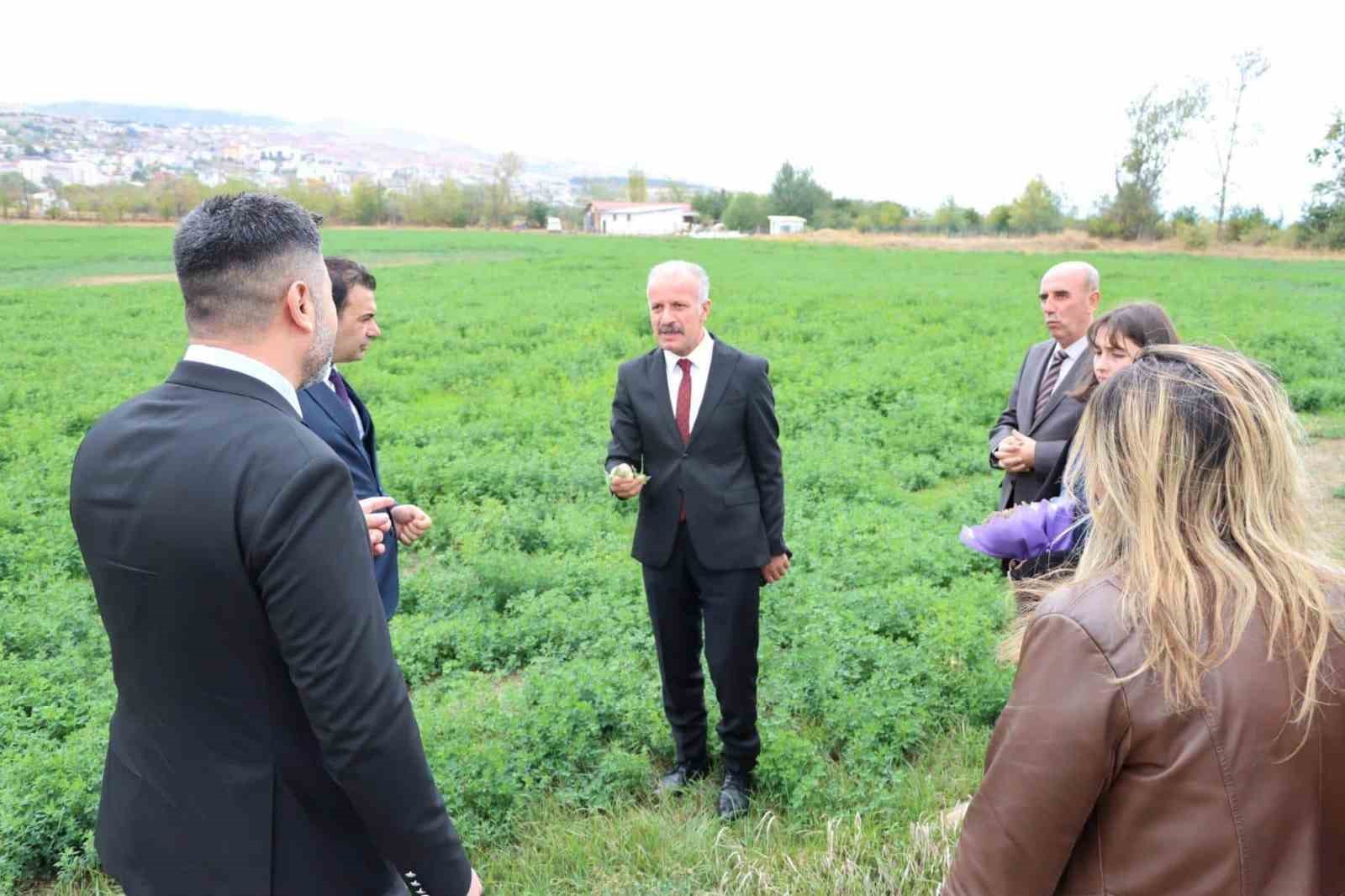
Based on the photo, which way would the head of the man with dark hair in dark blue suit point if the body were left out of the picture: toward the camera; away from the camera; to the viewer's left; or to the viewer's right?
to the viewer's right

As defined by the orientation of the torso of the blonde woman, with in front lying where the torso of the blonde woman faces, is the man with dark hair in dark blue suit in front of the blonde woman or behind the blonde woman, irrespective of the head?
in front

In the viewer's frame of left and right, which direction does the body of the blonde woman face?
facing away from the viewer and to the left of the viewer

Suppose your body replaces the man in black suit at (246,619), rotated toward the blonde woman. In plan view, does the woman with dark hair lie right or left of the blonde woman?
left

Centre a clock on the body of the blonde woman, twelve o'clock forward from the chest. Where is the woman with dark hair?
The woman with dark hair is roughly at 1 o'clock from the blonde woman.

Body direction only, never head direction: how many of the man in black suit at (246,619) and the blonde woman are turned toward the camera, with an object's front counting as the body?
0

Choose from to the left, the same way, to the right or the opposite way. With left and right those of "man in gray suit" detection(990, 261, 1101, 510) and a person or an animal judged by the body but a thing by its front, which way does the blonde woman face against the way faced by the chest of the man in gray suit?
to the right

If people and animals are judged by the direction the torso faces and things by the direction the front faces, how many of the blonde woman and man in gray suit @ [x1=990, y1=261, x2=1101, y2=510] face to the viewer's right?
0

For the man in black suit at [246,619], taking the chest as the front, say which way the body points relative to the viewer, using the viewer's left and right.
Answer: facing away from the viewer and to the right of the viewer

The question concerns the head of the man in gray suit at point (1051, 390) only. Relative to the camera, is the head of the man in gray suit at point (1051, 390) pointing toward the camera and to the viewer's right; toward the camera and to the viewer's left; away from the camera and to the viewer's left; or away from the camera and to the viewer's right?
toward the camera and to the viewer's left

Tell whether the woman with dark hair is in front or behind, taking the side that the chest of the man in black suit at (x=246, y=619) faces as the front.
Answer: in front

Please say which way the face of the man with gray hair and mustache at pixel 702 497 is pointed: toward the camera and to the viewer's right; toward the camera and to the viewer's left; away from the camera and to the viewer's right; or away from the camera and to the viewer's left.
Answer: toward the camera and to the viewer's left

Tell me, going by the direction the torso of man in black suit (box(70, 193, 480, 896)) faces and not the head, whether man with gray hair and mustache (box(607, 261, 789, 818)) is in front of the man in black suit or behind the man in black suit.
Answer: in front

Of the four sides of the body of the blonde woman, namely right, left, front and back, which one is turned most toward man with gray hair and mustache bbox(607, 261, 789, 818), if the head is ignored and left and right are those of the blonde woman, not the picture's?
front
